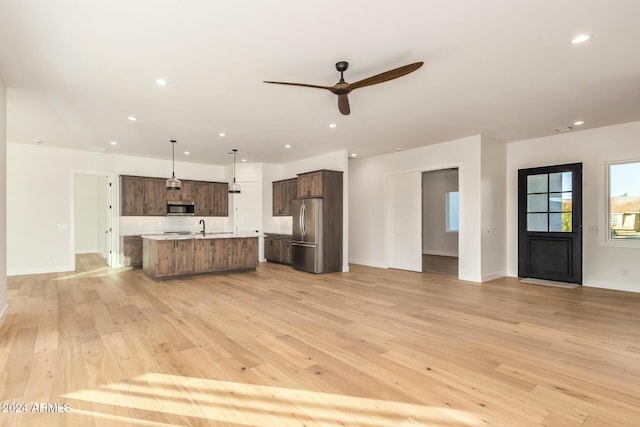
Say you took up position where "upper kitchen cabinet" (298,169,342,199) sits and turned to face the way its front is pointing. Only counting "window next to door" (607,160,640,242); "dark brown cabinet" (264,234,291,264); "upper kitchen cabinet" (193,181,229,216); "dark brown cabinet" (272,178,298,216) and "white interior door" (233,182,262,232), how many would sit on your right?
4

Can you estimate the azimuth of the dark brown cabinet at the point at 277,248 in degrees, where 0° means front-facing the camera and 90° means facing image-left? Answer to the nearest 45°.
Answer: approximately 45°

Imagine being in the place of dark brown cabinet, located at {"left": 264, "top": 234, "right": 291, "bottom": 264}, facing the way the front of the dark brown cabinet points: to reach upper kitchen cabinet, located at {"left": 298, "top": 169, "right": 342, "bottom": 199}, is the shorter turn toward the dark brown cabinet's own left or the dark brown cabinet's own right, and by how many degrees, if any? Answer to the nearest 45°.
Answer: approximately 90° to the dark brown cabinet's own left

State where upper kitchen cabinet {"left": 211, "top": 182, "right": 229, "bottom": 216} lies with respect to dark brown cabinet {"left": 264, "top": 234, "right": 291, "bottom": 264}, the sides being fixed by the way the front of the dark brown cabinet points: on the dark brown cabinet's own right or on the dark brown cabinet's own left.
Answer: on the dark brown cabinet's own right

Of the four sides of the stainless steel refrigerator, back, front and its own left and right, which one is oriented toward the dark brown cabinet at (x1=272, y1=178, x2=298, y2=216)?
right

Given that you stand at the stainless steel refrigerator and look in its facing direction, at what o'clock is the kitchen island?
The kitchen island is roughly at 1 o'clock from the stainless steel refrigerator.

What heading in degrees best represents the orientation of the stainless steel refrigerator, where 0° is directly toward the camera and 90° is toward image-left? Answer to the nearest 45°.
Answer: approximately 45°

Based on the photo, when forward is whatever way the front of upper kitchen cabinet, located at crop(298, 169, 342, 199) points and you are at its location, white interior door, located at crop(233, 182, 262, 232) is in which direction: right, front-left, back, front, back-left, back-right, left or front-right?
right

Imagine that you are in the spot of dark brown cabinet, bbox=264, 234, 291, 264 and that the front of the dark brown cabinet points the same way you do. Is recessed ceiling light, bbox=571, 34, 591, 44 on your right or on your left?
on your left

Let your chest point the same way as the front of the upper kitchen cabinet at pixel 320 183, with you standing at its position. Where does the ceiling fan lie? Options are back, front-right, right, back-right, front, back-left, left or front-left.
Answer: front-left

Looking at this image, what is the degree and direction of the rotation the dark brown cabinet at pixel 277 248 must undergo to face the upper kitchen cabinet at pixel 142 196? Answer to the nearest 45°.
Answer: approximately 45° to its right

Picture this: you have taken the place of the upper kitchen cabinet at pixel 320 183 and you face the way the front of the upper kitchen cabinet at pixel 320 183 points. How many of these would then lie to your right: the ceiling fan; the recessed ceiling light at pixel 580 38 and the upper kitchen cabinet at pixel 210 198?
1

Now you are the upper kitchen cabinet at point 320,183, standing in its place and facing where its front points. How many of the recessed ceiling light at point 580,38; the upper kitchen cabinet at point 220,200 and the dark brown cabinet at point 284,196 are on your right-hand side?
2

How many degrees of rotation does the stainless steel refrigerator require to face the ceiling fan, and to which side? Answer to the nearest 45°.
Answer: approximately 45° to its left
